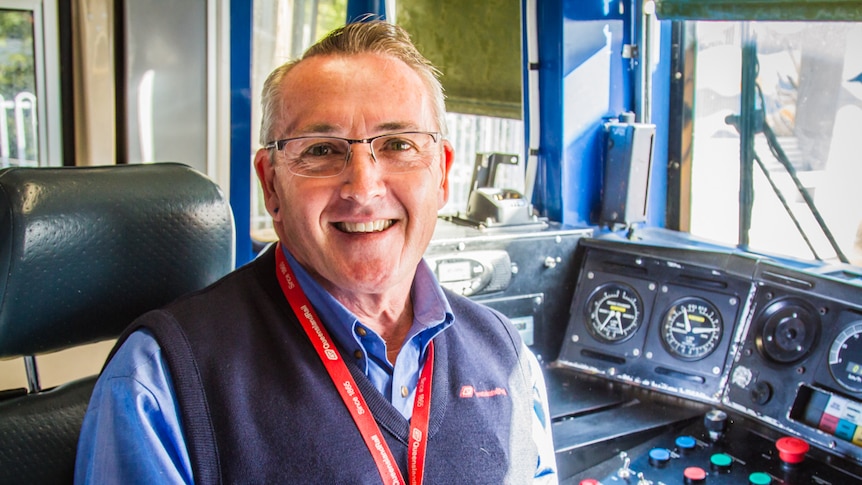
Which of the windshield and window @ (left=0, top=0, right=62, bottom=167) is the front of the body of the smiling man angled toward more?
the windshield

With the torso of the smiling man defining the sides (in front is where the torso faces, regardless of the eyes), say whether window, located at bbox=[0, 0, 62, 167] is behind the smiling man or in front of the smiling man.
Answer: behind

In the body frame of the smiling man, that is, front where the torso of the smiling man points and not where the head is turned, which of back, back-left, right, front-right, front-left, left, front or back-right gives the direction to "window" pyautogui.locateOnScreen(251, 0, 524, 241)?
back-left

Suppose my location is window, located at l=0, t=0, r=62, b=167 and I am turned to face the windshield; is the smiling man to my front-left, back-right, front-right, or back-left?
front-right

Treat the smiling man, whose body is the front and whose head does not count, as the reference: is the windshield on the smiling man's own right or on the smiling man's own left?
on the smiling man's own left

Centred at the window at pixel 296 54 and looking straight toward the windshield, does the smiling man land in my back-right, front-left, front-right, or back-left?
front-right

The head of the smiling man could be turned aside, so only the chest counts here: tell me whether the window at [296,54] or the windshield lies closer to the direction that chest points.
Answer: the windshield

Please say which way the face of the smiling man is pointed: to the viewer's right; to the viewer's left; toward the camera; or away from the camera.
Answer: toward the camera

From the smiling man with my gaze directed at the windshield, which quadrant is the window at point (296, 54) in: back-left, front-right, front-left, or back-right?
front-left

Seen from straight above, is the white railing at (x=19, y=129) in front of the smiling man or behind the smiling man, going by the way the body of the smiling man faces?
behind
